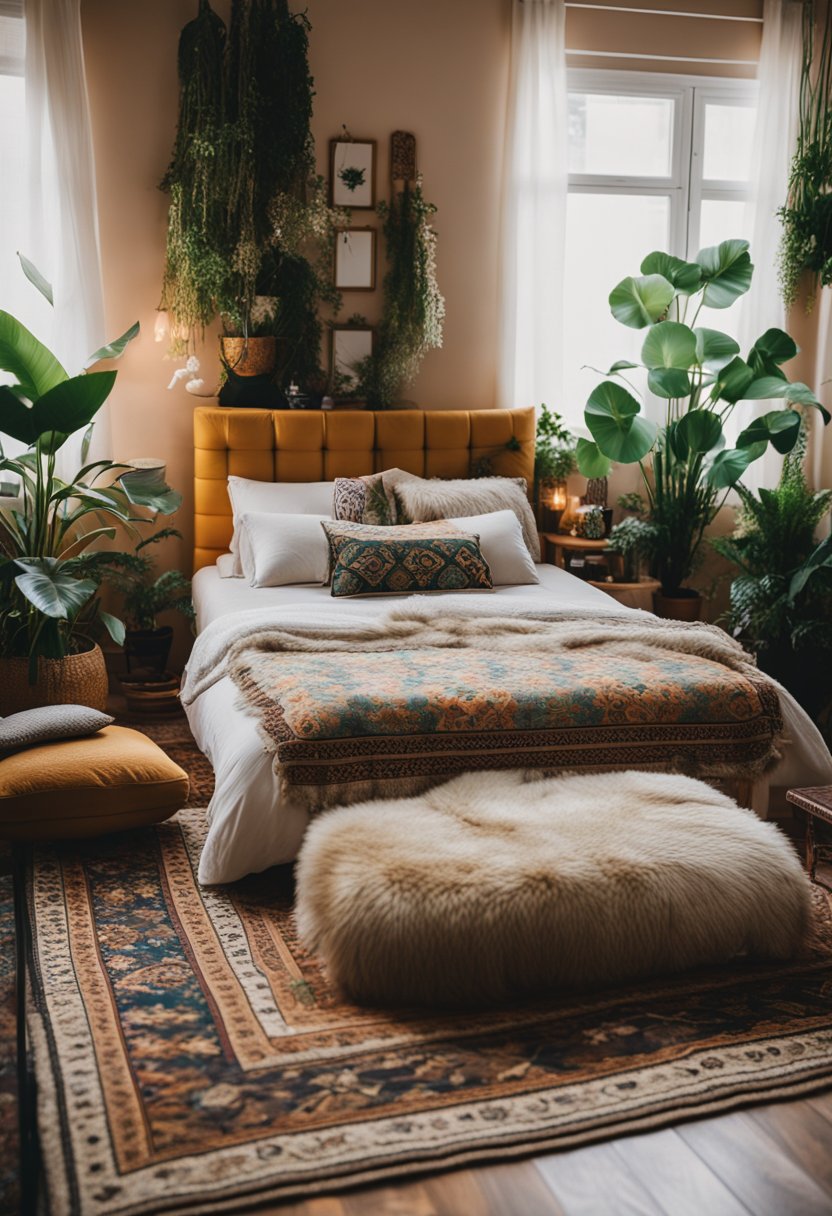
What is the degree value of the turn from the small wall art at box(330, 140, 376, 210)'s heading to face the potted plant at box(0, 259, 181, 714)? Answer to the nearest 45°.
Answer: approximately 45° to its right

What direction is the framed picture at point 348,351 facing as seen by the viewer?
toward the camera

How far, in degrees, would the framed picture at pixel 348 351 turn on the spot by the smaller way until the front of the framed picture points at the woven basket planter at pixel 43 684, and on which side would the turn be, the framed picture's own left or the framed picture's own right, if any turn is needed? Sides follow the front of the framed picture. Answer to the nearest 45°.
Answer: approximately 45° to the framed picture's own right

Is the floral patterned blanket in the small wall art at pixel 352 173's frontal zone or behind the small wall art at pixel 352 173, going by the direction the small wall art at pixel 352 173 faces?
frontal zone

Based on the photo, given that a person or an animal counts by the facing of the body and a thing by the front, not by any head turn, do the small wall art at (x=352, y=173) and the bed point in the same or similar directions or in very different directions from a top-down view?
same or similar directions

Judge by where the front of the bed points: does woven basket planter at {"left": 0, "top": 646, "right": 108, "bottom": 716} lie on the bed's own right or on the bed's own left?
on the bed's own right

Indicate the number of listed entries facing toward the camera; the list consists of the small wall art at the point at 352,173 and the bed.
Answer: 2

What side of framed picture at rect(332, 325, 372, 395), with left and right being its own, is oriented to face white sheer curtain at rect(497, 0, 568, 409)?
left

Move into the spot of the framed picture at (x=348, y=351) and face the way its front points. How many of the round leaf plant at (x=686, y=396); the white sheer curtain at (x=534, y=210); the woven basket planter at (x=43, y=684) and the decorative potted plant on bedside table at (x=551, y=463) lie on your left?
3

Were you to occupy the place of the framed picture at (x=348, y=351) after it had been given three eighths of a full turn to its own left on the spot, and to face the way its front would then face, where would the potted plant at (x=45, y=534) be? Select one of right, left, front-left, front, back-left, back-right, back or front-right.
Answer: back

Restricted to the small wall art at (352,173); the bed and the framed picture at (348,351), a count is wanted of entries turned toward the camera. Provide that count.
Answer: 3

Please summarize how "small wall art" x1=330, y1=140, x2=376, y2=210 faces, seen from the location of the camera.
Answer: facing the viewer

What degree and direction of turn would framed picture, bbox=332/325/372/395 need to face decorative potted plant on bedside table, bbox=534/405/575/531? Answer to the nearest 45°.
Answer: approximately 90° to its left

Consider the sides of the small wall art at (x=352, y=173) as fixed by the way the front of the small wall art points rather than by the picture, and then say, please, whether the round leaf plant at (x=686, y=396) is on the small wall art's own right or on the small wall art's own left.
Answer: on the small wall art's own left
